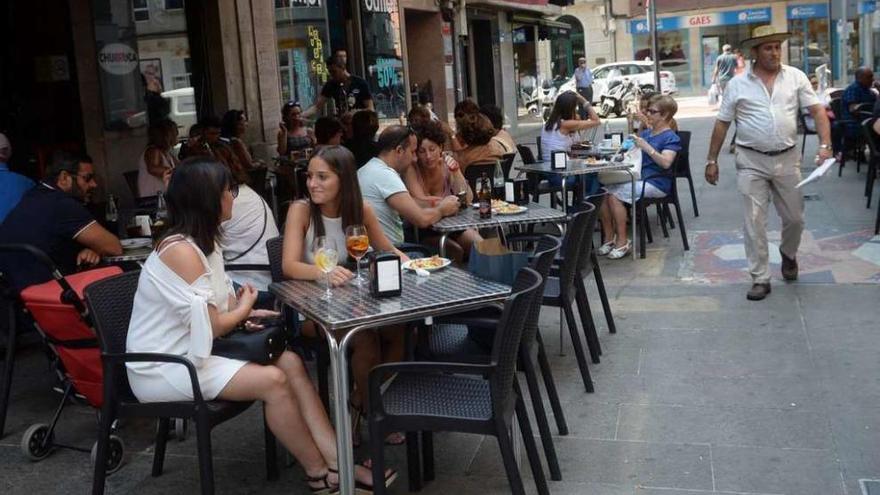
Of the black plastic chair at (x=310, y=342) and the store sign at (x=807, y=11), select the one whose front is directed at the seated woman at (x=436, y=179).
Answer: the store sign

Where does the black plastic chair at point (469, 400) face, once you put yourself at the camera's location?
facing to the left of the viewer

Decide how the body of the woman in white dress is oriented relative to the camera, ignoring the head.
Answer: to the viewer's right

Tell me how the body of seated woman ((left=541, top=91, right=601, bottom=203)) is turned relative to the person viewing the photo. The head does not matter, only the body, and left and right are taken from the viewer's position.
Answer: facing to the right of the viewer

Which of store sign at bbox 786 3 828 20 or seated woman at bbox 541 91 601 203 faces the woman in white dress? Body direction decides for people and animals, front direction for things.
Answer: the store sign

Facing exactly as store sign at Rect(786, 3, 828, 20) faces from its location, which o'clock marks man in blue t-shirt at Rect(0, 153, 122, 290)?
The man in blue t-shirt is roughly at 12 o'clock from the store sign.

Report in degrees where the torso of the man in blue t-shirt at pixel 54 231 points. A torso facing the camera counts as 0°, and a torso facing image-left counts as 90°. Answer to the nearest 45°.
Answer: approximately 270°

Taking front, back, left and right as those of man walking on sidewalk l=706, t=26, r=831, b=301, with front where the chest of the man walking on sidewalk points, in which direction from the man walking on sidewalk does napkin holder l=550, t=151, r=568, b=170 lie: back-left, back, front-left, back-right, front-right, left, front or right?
back-right

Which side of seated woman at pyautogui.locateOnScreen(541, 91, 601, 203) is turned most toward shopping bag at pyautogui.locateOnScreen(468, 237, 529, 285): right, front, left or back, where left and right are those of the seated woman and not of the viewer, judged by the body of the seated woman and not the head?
right

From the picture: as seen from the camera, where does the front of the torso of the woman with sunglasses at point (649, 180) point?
to the viewer's left

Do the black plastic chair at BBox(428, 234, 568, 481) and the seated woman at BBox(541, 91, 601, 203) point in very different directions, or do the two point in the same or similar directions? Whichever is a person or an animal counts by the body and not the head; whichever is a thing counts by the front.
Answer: very different directions

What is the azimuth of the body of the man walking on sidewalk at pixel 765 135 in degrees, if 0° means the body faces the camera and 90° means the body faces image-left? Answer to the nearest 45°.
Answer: approximately 0°

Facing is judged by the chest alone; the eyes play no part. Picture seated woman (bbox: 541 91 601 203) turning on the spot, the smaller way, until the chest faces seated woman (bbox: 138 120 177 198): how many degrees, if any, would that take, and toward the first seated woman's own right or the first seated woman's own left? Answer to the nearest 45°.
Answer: approximately 135° to the first seated woman's own right
